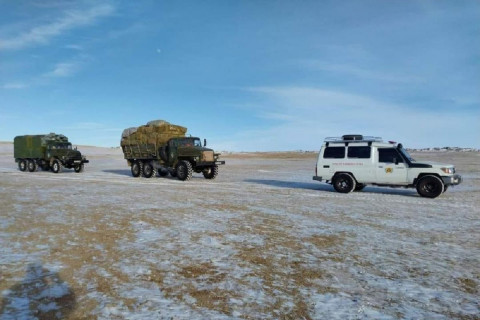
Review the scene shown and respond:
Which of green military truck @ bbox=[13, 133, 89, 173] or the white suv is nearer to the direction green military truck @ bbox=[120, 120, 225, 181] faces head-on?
the white suv

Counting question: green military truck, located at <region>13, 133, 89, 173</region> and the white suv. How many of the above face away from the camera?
0

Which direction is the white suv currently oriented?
to the viewer's right

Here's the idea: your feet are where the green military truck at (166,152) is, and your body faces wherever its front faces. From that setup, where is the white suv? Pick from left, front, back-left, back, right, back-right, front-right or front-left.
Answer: front

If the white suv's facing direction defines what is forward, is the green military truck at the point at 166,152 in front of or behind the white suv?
behind

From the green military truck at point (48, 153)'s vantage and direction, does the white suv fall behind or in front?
in front

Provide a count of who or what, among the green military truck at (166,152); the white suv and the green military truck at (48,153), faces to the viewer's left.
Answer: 0

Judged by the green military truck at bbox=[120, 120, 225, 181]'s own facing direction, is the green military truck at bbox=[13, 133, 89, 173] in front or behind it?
behind

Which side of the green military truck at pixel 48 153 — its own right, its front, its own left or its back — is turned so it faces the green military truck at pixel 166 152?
front

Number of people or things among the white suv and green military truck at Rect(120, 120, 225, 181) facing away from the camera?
0

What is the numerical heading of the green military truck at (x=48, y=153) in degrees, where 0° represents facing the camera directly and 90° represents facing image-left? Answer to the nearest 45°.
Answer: approximately 315°

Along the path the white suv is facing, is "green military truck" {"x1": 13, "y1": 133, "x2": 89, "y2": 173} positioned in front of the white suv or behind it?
behind

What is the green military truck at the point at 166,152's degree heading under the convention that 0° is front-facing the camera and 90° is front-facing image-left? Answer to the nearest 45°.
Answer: approximately 315°
